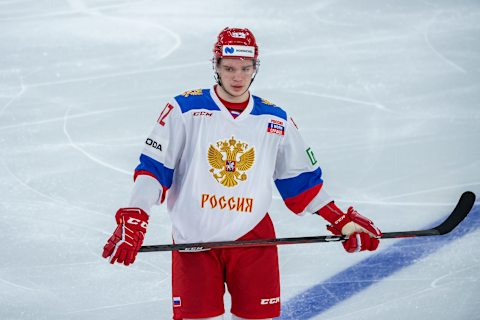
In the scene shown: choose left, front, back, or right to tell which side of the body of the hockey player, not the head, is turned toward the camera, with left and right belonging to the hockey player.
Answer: front
